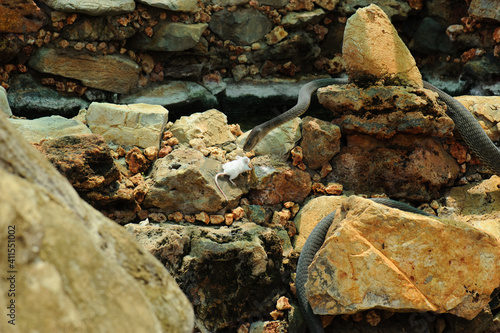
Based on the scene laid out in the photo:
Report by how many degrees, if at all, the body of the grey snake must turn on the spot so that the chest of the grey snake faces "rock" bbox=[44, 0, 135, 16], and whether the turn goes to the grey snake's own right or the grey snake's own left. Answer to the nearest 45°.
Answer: approximately 45° to the grey snake's own right

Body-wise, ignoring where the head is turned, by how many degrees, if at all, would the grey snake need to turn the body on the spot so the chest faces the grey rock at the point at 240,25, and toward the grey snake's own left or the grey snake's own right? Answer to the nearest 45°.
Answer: approximately 90° to the grey snake's own right

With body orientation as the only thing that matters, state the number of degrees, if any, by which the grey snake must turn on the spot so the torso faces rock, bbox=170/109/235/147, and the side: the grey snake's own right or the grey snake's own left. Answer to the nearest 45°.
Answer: approximately 45° to the grey snake's own right

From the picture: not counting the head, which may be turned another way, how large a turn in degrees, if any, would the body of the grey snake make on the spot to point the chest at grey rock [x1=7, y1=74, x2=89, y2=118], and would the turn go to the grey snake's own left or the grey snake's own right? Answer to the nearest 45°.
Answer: approximately 45° to the grey snake's own right

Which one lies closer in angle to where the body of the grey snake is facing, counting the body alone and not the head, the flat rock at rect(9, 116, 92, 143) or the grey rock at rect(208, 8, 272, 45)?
the flat rock

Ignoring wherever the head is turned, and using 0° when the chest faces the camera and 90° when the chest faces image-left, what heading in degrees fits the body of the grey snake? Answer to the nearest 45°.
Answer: approximately 45°

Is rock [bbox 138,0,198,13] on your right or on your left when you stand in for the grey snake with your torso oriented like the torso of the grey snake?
on your right

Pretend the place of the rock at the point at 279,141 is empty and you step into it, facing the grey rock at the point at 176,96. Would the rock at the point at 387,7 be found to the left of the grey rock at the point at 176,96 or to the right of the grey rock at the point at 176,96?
right

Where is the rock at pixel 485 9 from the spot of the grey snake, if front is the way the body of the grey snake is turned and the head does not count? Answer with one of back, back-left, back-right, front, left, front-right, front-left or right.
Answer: back-right

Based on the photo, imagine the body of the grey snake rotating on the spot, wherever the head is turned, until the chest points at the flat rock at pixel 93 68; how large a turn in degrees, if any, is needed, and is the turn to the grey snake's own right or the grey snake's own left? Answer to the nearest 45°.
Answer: approximately 45° to the grey snake's own right
